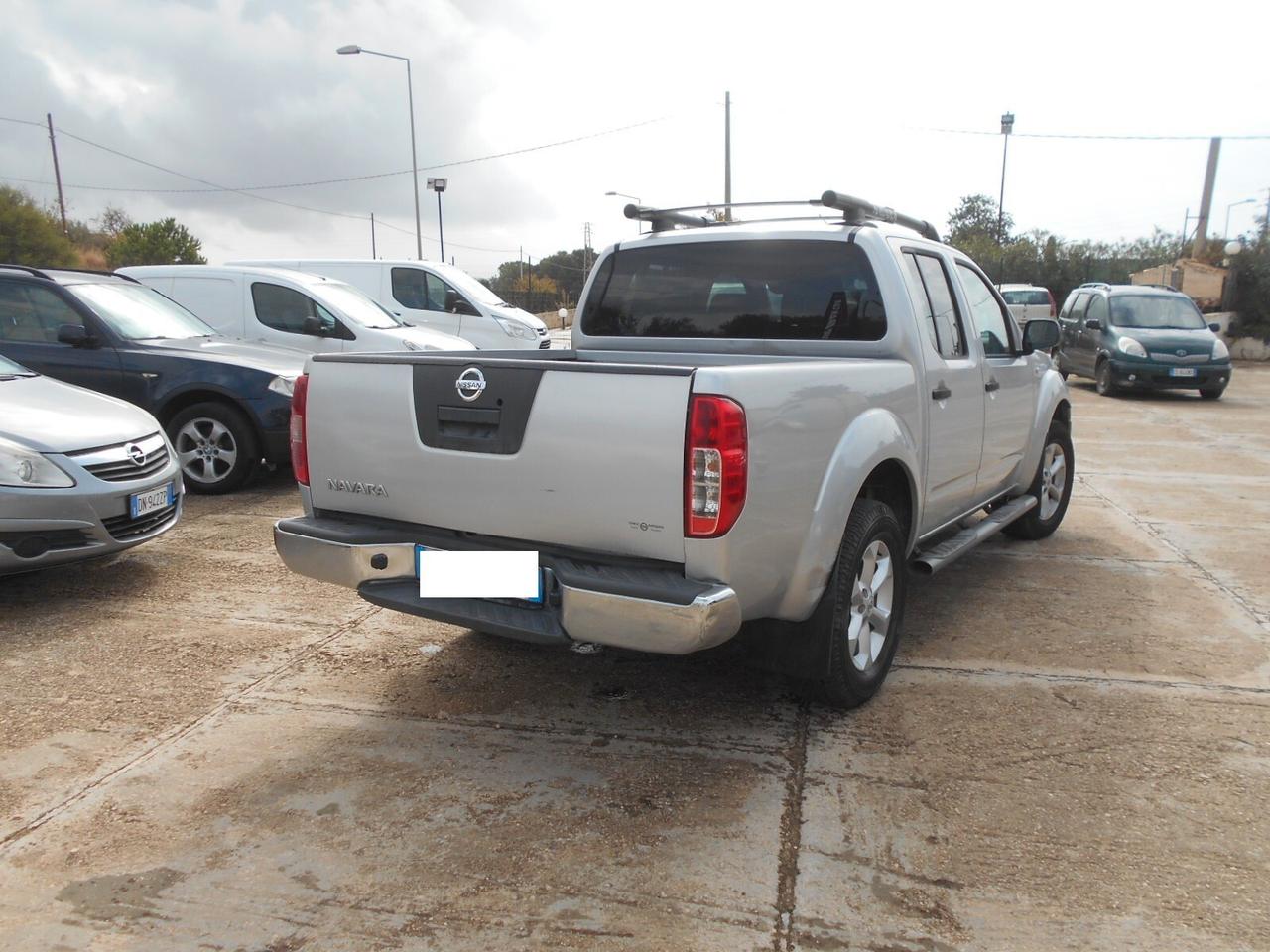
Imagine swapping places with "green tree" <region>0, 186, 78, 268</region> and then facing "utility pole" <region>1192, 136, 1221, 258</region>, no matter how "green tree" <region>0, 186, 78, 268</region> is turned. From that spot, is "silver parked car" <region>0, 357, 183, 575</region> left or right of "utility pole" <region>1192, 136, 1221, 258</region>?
right

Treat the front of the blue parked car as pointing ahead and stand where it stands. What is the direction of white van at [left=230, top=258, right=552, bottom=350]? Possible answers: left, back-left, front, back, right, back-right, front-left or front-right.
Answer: left

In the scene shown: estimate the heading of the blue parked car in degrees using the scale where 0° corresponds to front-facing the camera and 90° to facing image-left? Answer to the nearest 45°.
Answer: approximately 315°

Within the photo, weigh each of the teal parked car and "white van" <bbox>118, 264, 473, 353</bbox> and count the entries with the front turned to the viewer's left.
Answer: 0

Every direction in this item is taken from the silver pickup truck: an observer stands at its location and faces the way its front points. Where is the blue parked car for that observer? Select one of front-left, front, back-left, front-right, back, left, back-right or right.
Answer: left

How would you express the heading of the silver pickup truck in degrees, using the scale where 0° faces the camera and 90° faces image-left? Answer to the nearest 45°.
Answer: approximately 225°

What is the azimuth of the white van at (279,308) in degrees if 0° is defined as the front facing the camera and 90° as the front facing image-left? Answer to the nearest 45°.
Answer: approximately 315°

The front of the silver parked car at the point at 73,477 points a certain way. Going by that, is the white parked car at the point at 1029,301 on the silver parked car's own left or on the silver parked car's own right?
on the silver parked car's own left

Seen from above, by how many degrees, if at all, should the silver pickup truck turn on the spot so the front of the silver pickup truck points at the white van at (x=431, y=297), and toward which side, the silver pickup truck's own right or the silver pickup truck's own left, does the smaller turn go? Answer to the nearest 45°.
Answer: approximately 45° to the silver pickup truck's own left

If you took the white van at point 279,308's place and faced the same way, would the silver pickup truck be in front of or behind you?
in front

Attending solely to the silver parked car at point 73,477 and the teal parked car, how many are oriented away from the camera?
0

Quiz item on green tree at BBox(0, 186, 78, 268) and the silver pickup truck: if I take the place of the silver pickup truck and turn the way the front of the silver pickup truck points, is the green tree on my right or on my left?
on my left

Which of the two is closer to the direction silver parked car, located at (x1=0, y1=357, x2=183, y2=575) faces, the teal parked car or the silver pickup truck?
the silver pickup truck

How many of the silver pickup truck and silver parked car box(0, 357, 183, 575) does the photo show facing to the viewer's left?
0
